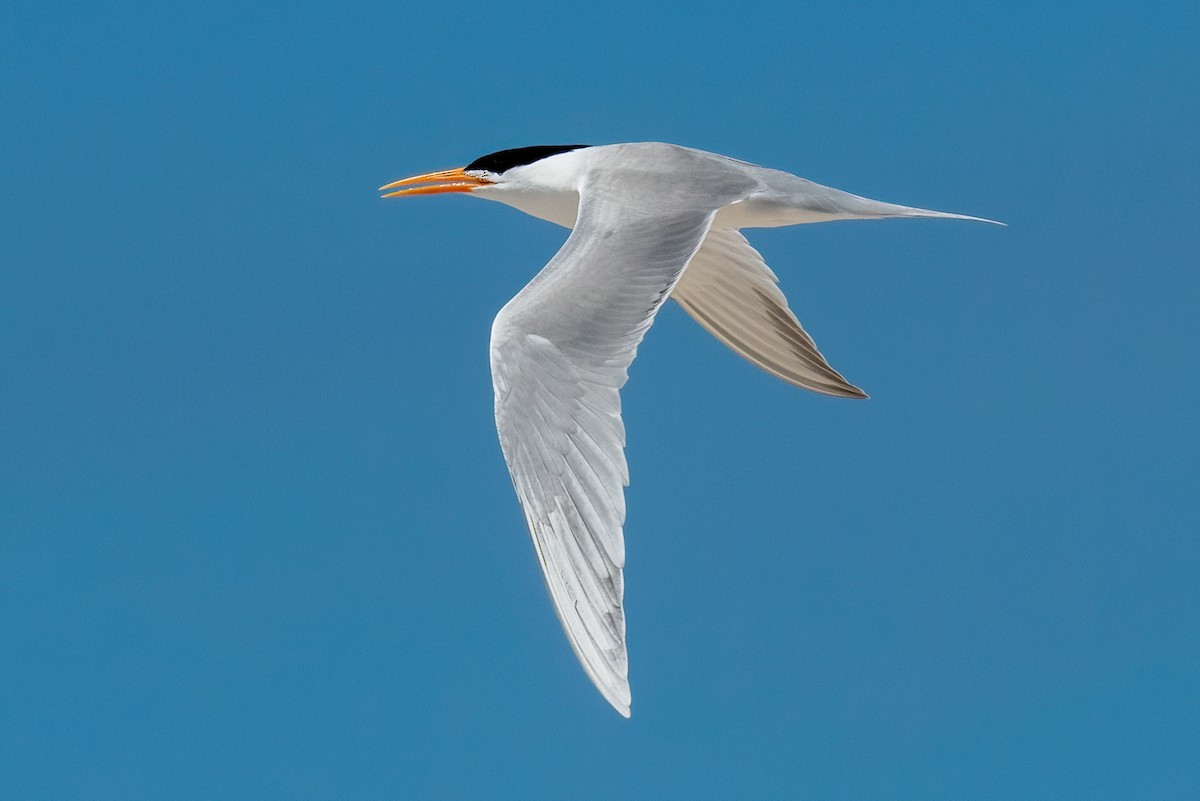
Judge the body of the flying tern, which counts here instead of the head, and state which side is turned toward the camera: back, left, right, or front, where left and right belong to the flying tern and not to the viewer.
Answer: left
